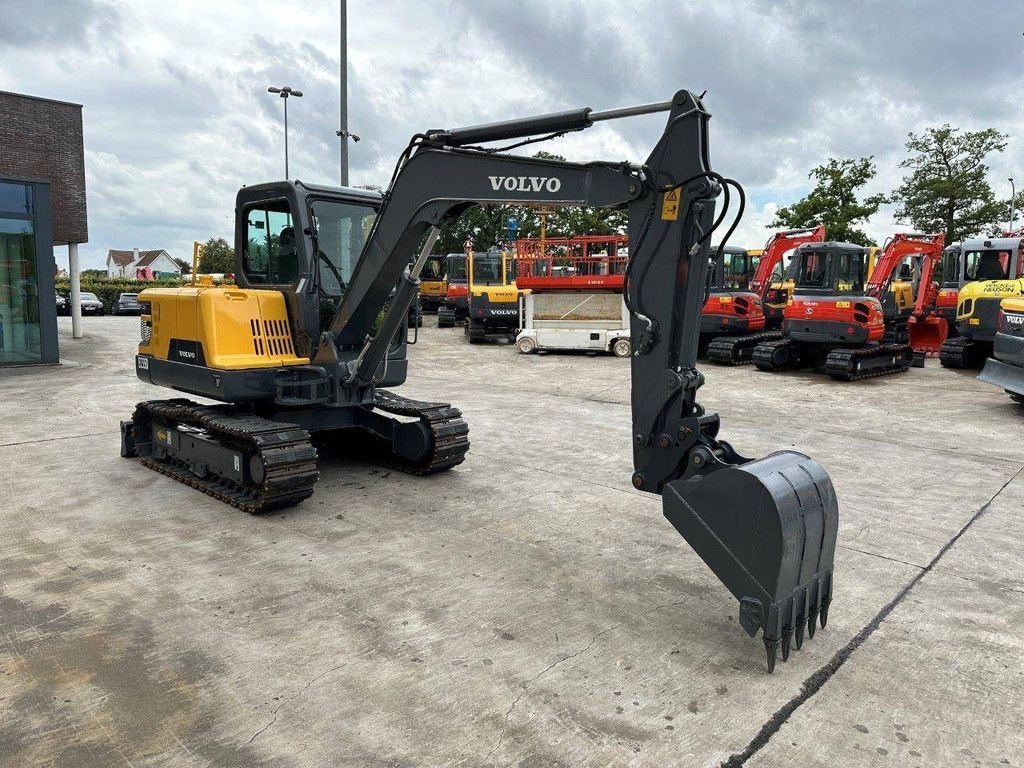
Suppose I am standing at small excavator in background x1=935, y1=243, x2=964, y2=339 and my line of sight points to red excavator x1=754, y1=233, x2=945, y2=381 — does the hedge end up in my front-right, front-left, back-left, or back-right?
front-right

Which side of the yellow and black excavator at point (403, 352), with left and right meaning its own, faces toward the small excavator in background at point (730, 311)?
left

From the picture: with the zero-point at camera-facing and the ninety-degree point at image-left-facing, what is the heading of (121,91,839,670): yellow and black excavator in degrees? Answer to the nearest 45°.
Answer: approximately 315°

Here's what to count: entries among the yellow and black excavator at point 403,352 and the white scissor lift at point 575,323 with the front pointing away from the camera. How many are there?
0

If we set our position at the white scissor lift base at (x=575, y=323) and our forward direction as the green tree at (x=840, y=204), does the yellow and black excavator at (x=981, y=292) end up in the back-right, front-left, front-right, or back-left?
front-right
